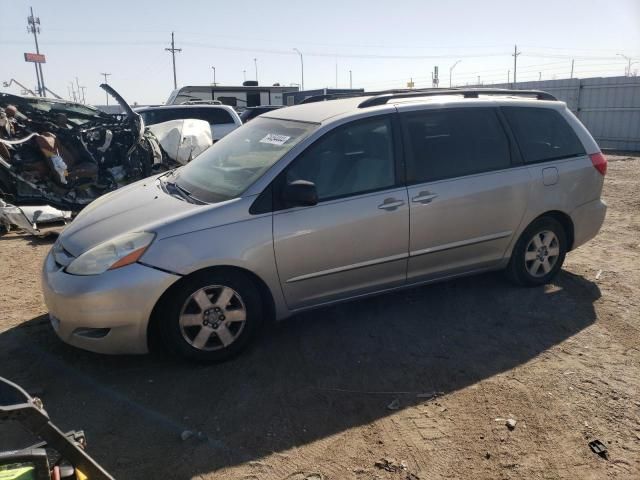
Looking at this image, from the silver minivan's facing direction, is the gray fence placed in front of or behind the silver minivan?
behind

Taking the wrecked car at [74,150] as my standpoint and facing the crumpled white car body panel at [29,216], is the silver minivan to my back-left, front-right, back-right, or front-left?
front-left

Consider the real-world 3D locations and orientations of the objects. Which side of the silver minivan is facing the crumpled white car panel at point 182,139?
right

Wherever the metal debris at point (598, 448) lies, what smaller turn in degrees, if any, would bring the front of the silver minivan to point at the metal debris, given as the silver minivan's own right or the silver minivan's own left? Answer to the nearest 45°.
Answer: approximately 90° to the silver minivan's own left

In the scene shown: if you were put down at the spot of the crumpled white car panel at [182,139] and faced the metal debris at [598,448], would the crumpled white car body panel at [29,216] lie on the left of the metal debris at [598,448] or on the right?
right

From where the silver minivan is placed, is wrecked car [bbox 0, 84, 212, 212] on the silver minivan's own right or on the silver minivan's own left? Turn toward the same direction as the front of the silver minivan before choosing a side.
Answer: on the silver minivan's own right

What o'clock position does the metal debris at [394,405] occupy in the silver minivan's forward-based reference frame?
The metal debris is roughly at 10 o'clock from the silver minivan.

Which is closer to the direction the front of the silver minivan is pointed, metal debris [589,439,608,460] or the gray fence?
the metal debris

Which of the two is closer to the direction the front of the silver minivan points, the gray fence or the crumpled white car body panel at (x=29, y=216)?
the crumpled white car body panel

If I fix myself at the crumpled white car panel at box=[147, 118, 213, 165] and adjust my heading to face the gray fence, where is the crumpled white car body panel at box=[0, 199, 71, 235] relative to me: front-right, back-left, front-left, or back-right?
back-right

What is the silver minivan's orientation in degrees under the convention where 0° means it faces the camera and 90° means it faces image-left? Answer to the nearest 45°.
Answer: approximately 45°
